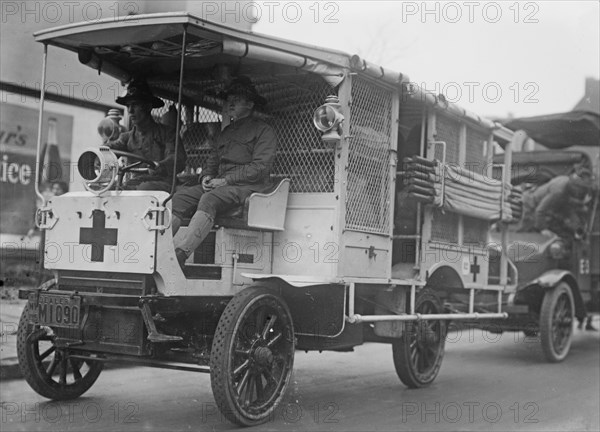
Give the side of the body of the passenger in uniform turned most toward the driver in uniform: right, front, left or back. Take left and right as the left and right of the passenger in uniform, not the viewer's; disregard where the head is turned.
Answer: right

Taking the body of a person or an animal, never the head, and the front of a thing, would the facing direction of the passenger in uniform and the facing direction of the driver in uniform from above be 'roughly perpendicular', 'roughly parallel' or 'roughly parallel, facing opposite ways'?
roughly parallel

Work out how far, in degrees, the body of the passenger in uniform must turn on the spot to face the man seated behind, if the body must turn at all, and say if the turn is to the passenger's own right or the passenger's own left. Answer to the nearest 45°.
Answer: approximately 180°

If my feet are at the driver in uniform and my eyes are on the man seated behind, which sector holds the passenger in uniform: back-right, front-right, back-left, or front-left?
front-right

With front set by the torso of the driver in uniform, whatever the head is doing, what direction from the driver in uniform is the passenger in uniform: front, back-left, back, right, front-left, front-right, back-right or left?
left

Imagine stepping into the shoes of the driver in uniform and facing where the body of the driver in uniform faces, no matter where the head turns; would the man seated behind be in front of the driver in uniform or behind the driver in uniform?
behind

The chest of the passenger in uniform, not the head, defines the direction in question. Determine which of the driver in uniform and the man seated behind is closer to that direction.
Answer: the driver in uniform

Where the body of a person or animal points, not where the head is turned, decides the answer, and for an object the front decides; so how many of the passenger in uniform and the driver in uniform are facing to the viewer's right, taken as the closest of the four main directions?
0

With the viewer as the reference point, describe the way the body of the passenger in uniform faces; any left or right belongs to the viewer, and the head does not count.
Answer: facing the viewer and to the left of the viewer
